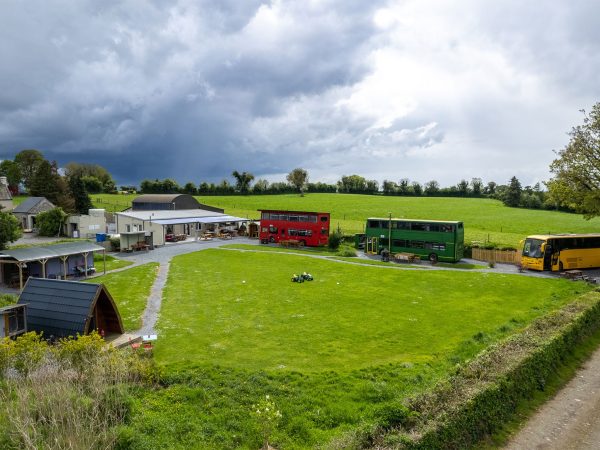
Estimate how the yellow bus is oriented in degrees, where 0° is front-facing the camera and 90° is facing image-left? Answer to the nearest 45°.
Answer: approximately 45°

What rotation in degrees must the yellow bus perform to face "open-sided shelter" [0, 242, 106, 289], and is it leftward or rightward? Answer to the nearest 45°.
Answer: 0° — it already faces it

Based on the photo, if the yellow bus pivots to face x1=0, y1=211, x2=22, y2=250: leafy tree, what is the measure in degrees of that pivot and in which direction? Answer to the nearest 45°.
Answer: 0° — it already faces it

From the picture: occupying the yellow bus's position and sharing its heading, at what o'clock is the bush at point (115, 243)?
The bush is roughly at 1 o'clock from the yellow bus.

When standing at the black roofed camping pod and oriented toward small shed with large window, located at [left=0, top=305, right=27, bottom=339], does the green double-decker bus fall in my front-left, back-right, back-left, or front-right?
back-right
